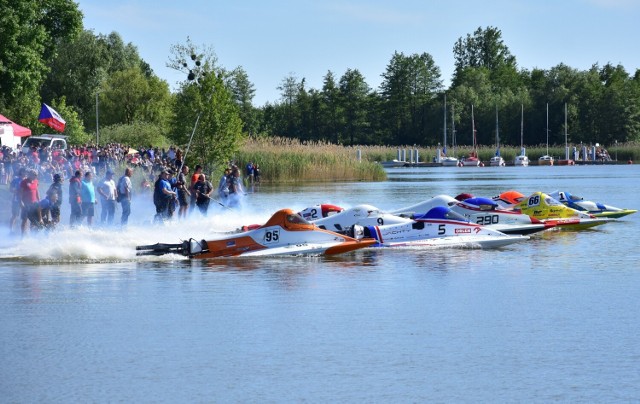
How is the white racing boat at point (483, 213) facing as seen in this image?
to the viewer's right

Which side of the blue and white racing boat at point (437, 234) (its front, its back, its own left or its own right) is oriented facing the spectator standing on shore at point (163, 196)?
back

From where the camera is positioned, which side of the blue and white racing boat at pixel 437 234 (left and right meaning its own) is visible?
right

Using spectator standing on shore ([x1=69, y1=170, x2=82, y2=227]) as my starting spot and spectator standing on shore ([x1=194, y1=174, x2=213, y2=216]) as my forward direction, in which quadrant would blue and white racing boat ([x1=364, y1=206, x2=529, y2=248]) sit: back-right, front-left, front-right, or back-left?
front-right

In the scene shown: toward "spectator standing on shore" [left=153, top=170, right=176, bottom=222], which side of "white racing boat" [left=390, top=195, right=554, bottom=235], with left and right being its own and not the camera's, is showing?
back

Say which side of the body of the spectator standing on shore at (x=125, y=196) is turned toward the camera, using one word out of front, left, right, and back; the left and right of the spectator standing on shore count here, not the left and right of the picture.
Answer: right

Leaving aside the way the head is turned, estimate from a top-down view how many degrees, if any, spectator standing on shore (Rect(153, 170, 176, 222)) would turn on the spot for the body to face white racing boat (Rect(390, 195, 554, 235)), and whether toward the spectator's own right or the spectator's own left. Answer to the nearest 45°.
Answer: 0° — they already face it

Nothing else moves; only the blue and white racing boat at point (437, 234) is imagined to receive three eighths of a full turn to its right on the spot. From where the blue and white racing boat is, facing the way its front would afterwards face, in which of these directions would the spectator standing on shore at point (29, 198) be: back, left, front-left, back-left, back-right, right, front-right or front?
front-right

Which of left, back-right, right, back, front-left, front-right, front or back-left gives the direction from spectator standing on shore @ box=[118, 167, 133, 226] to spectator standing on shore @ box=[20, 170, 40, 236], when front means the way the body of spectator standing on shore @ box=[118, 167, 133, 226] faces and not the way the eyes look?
back-right

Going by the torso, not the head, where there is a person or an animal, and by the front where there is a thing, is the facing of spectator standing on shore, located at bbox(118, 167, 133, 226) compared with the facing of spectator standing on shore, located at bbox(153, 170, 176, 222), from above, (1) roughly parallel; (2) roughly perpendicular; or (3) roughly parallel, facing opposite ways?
roughly parallel

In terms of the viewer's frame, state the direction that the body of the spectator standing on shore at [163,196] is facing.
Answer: to the viewer's right
